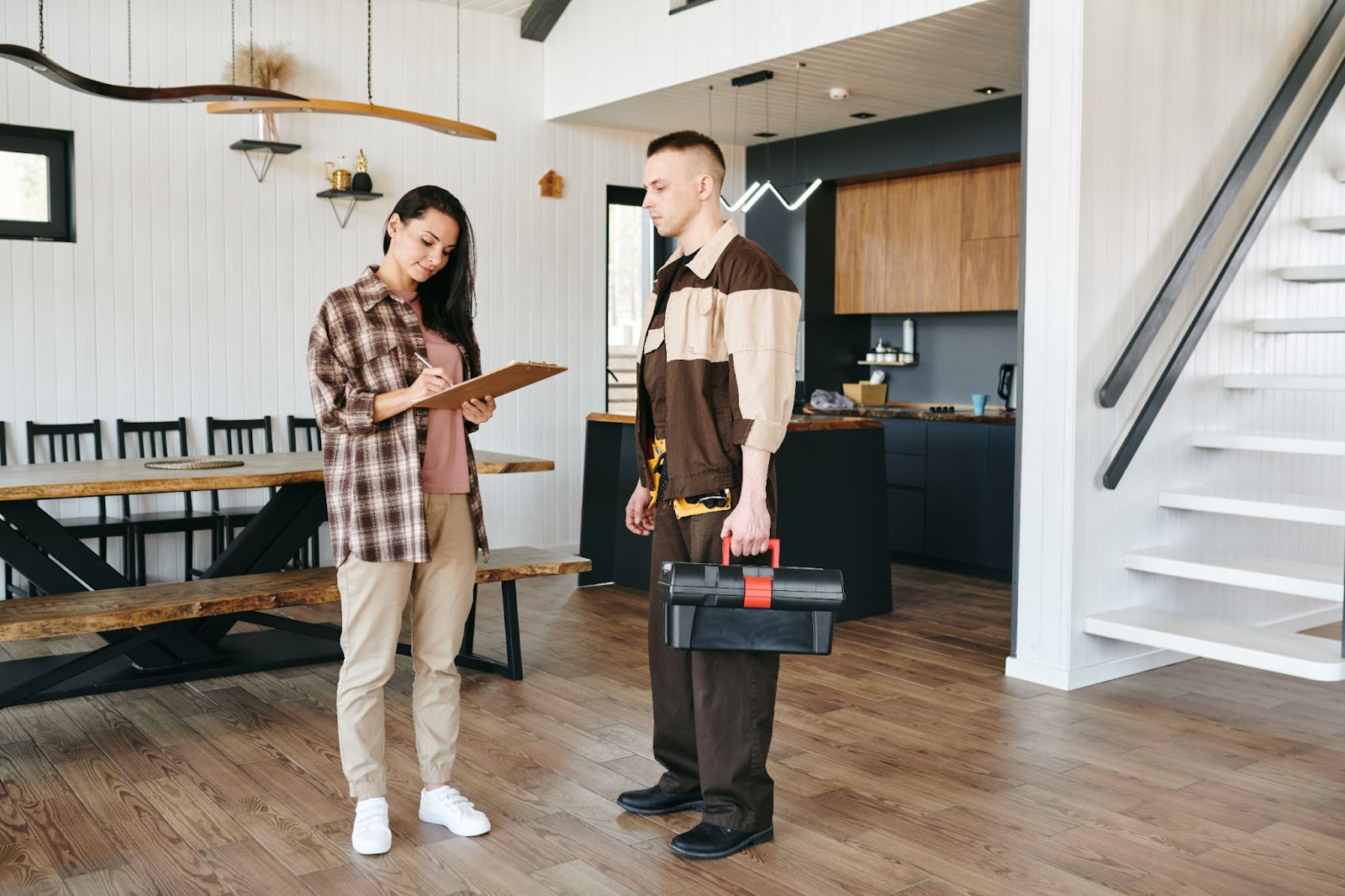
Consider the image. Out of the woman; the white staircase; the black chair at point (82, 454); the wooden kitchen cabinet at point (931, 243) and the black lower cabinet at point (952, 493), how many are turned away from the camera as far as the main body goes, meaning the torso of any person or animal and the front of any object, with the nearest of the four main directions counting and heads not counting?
0

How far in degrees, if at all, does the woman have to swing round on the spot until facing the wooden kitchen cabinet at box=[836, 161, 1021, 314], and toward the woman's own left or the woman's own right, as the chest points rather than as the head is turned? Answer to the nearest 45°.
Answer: approximately 90° to the woman's own left

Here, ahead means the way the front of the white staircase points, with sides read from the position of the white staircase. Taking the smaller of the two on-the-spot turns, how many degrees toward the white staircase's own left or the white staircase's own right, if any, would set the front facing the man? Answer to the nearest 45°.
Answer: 0° — it already faces them

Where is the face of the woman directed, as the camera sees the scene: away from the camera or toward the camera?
toward the camera

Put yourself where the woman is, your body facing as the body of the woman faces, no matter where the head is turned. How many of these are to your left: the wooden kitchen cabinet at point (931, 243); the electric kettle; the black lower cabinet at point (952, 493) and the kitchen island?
4

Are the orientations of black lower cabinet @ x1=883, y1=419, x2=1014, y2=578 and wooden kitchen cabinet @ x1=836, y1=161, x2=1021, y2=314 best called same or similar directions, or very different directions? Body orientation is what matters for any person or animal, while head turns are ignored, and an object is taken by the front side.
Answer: same or similar directions

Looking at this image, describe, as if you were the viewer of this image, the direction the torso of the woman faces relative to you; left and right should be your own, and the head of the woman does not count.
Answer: facing the viewer and to the right of the viewer

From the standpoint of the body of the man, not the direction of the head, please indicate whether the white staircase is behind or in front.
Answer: behind

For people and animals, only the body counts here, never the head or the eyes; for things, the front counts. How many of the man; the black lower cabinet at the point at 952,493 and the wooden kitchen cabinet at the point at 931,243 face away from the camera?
0

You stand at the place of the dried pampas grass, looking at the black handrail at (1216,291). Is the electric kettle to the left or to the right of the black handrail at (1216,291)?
left

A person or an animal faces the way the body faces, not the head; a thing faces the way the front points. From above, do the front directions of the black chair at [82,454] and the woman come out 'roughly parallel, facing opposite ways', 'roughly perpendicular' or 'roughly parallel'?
roughly parallel

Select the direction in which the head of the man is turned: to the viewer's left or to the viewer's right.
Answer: to the viewer's left

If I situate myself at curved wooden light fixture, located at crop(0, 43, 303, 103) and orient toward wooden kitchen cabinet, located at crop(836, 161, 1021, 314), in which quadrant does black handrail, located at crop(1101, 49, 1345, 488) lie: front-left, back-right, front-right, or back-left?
front-right
